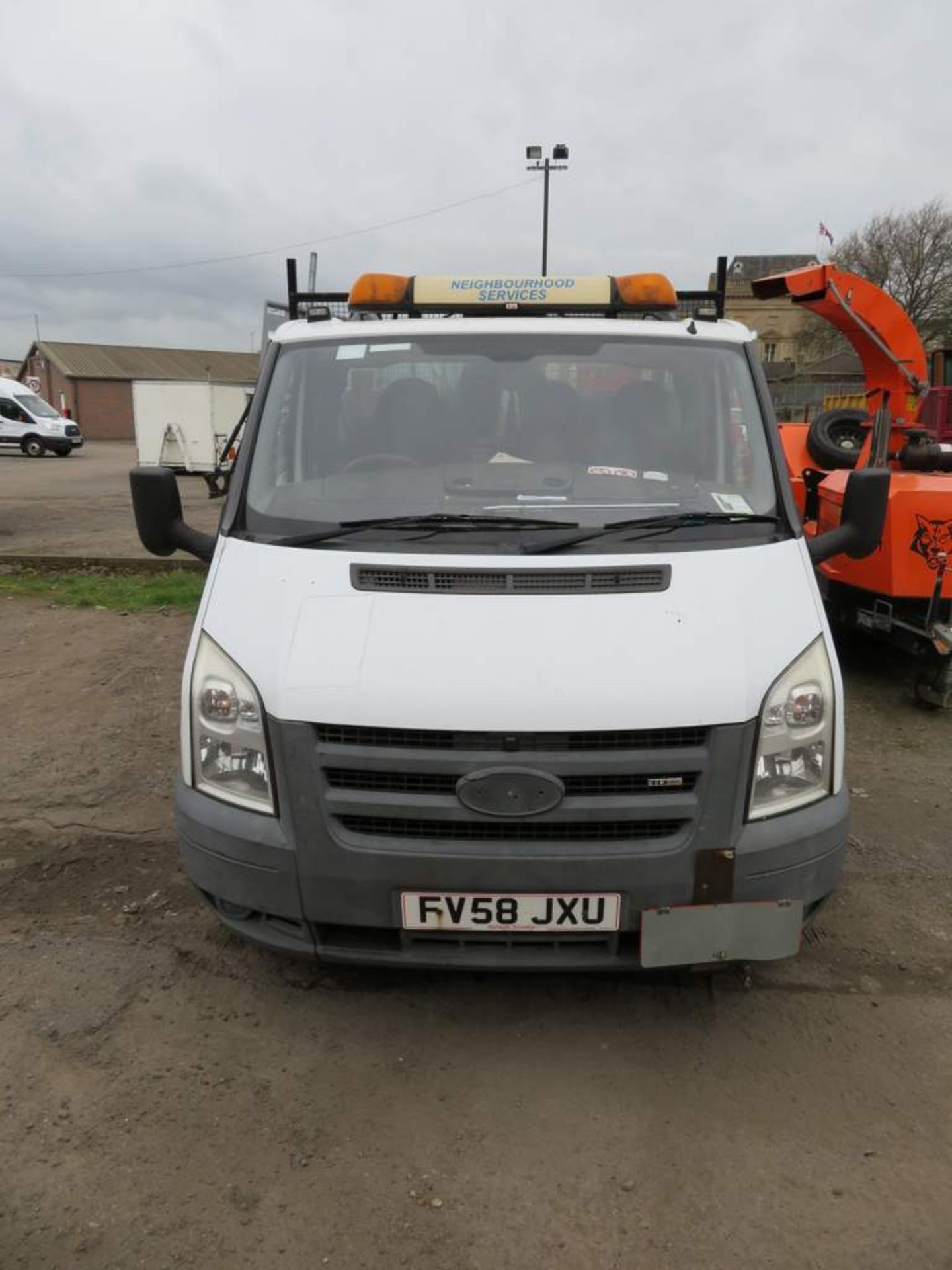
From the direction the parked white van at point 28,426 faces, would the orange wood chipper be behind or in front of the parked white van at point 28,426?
in front

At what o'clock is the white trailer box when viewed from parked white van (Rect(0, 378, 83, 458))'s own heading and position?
The white trailer box is roughly at 1 o'clock from the parked white van.

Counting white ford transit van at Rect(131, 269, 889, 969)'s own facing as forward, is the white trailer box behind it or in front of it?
behind

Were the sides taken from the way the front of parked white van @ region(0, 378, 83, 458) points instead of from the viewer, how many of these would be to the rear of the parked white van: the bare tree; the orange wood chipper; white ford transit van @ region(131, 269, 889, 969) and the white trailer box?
0

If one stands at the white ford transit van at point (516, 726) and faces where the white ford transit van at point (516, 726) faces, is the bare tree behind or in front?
behind

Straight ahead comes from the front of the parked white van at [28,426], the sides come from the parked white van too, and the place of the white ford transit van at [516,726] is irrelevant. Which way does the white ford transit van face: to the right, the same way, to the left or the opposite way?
to the right

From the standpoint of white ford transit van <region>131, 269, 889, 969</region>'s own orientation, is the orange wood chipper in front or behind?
behind

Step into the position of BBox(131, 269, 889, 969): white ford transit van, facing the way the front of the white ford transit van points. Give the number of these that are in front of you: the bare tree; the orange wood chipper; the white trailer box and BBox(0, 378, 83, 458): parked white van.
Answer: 0

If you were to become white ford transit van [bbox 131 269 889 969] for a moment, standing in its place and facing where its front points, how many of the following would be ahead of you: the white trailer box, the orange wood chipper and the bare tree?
0

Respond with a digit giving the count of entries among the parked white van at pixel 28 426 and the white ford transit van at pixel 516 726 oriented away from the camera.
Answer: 0

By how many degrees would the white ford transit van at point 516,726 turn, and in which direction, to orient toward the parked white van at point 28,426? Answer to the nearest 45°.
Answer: approximately 135° to its right

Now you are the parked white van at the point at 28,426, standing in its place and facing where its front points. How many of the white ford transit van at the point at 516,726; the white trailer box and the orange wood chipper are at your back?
0

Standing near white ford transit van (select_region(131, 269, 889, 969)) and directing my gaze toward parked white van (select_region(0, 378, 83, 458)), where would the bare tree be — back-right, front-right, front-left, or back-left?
front-right

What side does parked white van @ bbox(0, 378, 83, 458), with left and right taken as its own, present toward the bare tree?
front

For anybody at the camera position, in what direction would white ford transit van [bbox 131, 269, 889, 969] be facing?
facing the viewer

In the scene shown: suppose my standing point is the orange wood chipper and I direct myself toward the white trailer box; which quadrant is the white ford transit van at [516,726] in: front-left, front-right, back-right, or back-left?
back-left
